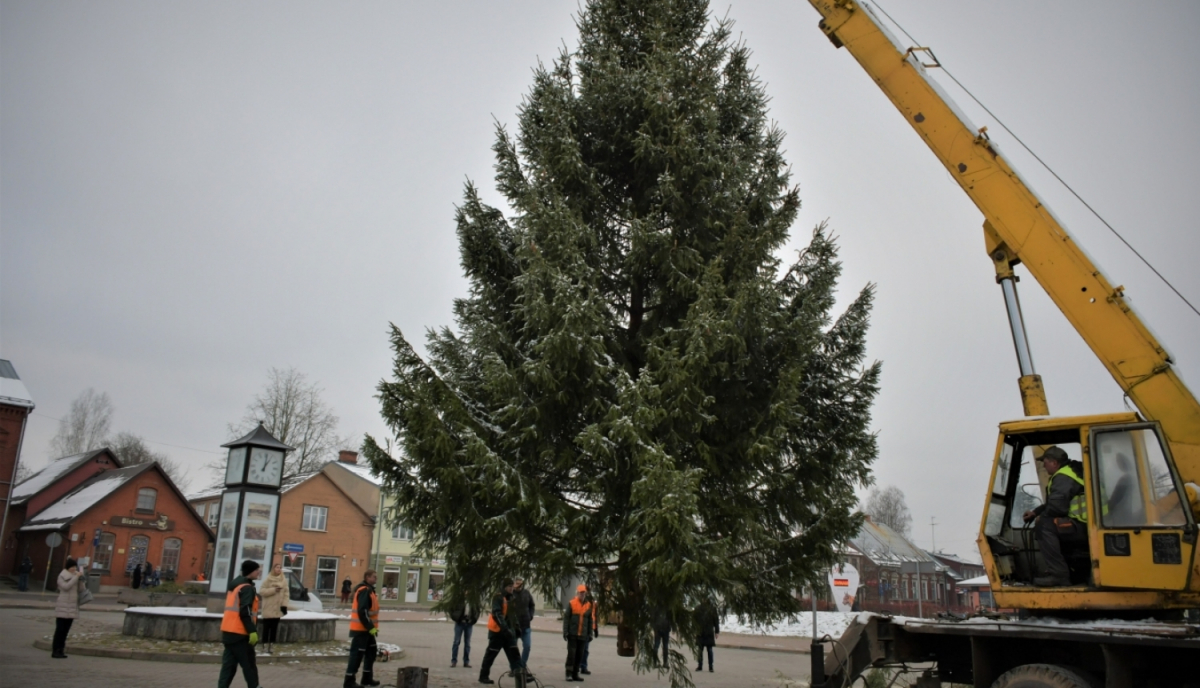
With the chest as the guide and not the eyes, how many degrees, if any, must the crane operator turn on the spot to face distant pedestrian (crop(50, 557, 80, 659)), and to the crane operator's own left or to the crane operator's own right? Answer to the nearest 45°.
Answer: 0° — they already face them

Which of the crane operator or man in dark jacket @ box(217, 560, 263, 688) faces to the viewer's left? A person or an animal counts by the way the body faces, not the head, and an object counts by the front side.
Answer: the crane operator

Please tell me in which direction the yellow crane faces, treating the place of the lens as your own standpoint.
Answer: facing to the left of the viewer

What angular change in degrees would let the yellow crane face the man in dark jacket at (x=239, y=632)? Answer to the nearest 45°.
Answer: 0° — it already faces them
